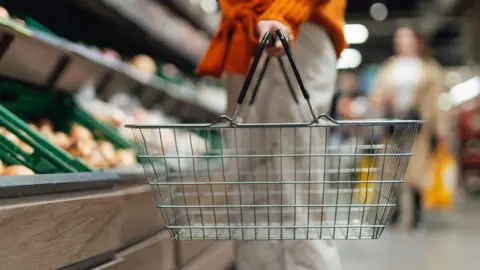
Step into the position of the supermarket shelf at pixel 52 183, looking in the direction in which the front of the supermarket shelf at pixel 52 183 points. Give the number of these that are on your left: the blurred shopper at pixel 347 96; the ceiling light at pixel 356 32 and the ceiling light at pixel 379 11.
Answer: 3

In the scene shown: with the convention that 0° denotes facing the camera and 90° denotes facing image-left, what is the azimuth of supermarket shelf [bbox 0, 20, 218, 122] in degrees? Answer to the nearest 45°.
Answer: approximately 315°

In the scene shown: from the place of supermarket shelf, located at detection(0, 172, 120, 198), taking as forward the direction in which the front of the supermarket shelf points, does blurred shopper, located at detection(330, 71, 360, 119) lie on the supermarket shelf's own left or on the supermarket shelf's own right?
on the supermarket shelf's own left
